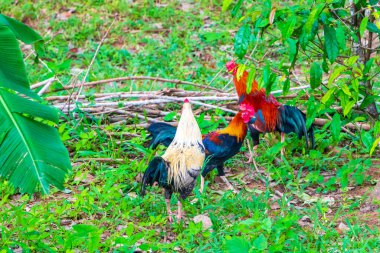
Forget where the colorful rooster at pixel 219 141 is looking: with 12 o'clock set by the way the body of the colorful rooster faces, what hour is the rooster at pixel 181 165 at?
The rooster is roughly at 4 o'clock from the colorful rooster.

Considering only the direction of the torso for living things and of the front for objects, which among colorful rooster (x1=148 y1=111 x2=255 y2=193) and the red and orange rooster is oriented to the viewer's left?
the red and orange rooster

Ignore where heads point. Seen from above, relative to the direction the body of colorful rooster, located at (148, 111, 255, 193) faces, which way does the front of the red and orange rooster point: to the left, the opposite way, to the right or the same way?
the opposite way

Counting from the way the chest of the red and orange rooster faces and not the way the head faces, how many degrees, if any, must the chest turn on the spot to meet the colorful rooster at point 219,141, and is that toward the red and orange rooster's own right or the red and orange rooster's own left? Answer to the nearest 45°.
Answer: approximately 45° to the red and orange rooster's own left

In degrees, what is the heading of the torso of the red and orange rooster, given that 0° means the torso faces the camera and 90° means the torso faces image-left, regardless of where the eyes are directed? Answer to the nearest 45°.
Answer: approximately 90°

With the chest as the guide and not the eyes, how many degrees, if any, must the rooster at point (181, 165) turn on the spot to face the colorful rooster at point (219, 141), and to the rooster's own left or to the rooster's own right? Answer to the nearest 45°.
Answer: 0° — it already faces it

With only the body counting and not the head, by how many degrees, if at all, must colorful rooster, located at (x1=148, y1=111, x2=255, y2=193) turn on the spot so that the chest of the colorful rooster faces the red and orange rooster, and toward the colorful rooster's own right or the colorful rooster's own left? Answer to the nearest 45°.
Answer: approximately 45° to the colorful rooster's own left

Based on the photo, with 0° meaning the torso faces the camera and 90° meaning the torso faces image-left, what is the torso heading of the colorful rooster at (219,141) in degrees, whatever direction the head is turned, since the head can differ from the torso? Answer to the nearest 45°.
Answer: approximately 270°

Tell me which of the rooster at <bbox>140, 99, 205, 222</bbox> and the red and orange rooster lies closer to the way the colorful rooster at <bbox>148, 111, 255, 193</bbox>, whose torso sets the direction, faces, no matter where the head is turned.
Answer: the red and orange rooster

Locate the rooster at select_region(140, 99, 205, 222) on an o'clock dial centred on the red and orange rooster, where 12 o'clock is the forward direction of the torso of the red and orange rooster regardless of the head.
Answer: The rooster is roughly at 10 o'clock from the red and orange rooster.

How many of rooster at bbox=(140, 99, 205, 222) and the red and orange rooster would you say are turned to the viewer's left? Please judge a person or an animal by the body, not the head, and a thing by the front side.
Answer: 1

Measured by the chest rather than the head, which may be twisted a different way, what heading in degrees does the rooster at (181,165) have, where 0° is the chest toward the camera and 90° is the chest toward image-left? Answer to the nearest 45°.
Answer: approximately 225°
